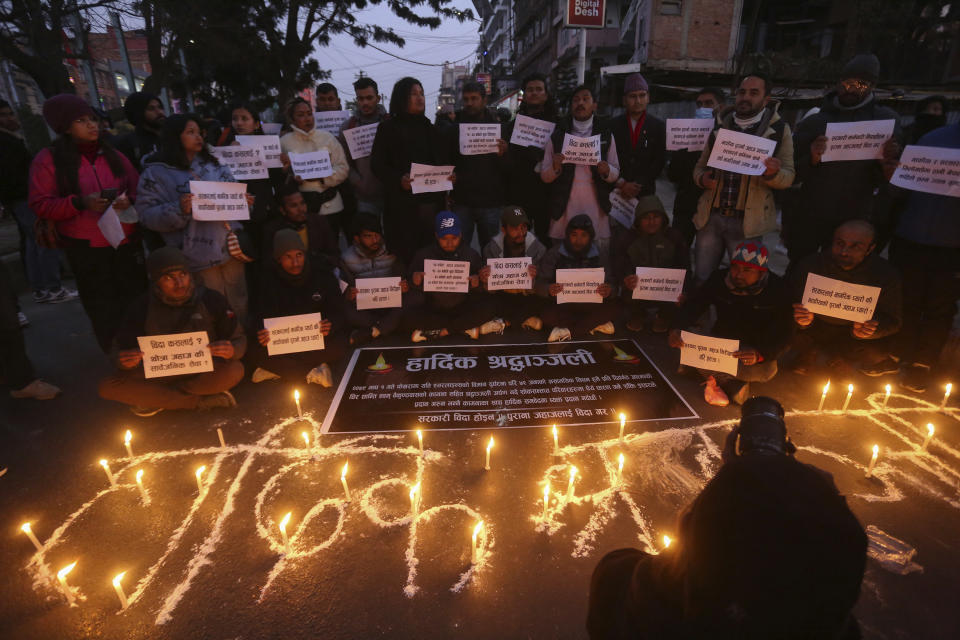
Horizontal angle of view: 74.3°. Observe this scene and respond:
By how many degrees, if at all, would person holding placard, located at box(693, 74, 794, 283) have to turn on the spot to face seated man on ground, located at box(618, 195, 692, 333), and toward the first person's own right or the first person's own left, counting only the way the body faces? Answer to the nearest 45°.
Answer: approximately 45° to the first person's own right

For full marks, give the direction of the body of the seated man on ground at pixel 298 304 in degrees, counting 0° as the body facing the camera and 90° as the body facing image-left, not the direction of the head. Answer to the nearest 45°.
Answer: approximately 0°

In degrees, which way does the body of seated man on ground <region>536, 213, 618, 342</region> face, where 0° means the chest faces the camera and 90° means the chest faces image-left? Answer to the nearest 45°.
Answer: approximately 0°

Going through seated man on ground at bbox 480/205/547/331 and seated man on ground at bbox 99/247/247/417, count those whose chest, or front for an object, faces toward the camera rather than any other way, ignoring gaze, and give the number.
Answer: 2

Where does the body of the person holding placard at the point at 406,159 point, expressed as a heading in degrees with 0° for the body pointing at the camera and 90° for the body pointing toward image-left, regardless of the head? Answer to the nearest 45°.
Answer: approximately 315°
